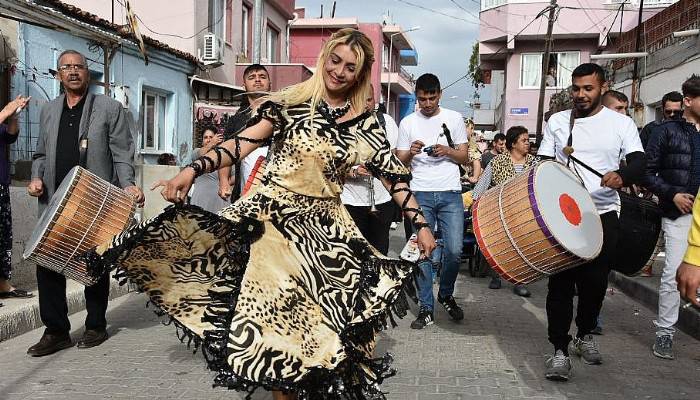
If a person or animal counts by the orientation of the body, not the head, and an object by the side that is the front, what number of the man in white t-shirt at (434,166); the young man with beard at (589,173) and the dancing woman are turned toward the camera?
3

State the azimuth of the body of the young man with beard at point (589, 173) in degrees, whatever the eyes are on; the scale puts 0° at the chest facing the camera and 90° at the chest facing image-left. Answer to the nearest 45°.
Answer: approximately 0°

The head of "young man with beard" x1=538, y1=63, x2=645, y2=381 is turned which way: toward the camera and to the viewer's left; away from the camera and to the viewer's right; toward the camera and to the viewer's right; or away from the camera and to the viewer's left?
toward the camera and to the viewer's left

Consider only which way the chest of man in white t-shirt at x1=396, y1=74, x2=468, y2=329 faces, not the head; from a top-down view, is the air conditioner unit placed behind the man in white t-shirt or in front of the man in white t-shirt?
behind

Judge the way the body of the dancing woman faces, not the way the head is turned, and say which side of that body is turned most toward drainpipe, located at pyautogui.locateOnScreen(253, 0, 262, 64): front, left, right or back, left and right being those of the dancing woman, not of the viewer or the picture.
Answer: back

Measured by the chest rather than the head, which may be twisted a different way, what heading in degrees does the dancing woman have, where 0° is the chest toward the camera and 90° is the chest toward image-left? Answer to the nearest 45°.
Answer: approximately 0°

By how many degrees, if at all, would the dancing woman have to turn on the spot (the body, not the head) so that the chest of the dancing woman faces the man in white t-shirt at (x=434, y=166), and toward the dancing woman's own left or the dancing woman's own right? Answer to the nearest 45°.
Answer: approximately 135° to the dancing woman's own left

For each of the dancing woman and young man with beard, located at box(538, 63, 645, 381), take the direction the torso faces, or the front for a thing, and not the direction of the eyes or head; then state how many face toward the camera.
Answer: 2

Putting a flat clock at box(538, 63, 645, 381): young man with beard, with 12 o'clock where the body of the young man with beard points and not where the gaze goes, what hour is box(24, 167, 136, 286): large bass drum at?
The large bass drum is roughly at 2 o'clock from the young man with beard.
